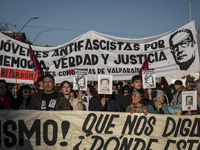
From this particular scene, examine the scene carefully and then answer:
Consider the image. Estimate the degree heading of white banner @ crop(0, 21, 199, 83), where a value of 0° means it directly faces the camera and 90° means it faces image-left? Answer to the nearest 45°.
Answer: approximately 0°

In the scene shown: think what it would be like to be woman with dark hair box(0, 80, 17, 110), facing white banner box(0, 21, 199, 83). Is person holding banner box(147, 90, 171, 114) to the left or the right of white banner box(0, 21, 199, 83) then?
right

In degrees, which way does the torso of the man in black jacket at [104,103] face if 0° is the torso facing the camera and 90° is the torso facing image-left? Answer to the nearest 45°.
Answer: approximately 0°

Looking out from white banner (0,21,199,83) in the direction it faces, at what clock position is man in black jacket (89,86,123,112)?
The man in black jacket is roughly at 12 o'clock from the white banner.

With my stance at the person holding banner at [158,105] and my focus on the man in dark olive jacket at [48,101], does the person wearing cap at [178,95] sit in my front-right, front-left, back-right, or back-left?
back-right

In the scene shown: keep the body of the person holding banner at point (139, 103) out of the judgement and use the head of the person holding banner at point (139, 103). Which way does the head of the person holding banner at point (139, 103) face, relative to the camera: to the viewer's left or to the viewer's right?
to the viewer's left

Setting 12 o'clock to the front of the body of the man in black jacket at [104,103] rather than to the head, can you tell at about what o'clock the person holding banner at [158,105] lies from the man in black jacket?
The person holding banner is roughly at 9 o'clock from the man in black jacket.

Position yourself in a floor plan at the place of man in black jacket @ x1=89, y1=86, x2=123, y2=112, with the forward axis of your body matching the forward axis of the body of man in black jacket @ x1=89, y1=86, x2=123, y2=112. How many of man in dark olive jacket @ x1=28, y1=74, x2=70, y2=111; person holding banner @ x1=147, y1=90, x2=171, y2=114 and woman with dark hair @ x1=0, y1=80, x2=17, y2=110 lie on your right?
2

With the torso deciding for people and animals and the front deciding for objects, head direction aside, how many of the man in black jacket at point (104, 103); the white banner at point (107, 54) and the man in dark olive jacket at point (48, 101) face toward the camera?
3

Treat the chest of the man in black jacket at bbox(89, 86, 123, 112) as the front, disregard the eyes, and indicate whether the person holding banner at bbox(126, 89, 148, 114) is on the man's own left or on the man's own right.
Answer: on the man's own left

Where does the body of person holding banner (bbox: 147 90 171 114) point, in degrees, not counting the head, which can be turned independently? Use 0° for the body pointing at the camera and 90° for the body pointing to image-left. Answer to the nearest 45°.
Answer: approximately 315°
